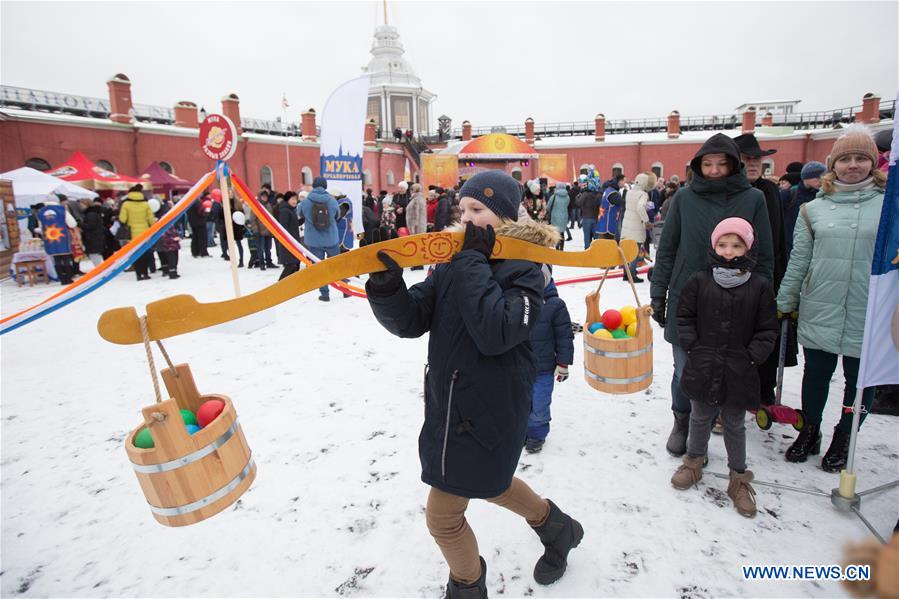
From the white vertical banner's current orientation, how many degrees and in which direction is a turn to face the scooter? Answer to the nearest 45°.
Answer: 0° — it already faces it

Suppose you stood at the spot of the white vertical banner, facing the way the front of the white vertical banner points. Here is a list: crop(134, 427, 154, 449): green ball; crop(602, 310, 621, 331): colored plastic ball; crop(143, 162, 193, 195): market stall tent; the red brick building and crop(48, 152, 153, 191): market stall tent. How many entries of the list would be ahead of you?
2

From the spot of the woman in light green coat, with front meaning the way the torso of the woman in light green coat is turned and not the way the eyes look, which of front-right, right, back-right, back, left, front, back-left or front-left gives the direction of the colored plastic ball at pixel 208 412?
front-right

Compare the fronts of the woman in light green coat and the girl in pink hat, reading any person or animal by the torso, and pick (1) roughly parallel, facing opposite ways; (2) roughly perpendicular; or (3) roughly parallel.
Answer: roughly parallel

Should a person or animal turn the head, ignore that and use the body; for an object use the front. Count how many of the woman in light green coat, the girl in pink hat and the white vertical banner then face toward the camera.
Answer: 3

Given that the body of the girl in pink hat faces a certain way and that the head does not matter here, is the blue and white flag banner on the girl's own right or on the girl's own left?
on the girl's own left

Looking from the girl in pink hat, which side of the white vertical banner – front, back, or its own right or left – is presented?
front

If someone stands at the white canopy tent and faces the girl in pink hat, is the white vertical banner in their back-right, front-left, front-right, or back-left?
front-left

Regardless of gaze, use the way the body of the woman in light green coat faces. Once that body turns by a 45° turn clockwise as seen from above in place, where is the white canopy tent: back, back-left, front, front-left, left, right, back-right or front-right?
front-right

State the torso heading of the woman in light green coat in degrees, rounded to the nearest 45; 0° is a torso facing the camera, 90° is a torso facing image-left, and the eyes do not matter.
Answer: approximately 0°

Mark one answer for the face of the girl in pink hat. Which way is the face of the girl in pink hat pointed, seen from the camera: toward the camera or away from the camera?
toward the camera

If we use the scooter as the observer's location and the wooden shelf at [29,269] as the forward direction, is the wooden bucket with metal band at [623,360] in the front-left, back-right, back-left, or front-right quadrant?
front-left

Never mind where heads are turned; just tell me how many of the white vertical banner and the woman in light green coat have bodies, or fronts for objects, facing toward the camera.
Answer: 2

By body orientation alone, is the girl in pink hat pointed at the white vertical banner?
no

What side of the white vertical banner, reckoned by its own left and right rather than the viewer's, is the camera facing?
front

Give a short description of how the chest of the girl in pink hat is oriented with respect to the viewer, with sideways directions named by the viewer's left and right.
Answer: facing the viewer
